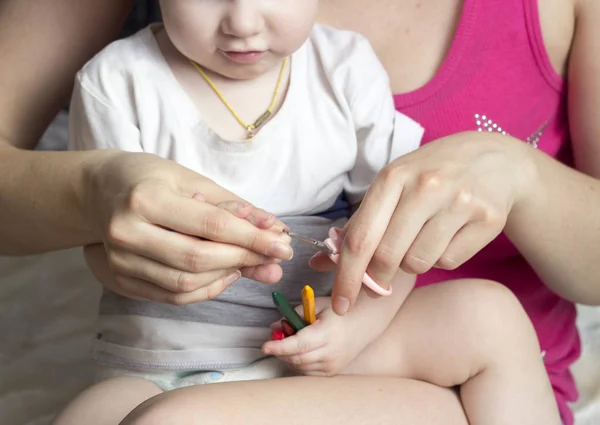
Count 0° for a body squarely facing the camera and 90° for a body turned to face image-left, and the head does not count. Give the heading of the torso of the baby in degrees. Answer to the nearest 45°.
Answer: approximately 0°

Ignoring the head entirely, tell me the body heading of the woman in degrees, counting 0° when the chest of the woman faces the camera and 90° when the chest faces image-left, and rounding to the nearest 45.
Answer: approximately 0°
